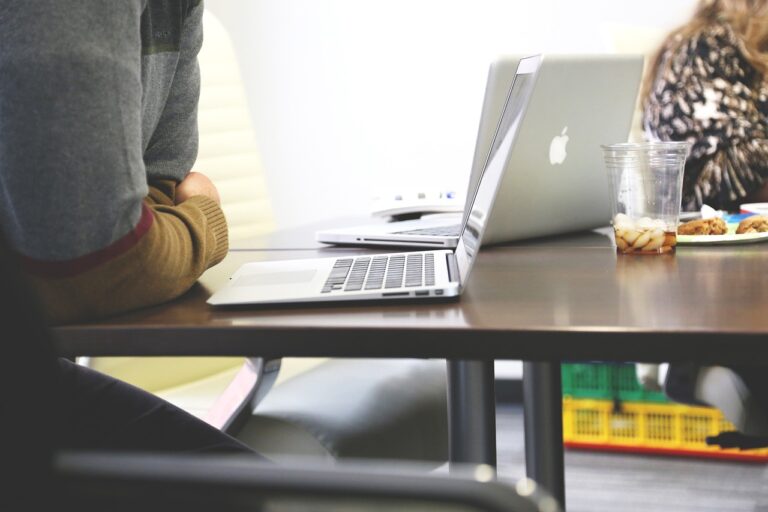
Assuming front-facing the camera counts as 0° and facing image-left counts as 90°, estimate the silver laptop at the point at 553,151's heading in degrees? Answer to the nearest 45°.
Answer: approximately 135°

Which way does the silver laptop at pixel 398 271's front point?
to the viewer's left

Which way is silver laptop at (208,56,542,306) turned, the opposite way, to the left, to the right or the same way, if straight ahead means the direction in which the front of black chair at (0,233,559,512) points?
the opposite way

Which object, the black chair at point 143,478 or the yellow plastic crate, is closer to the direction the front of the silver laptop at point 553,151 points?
the yellow plastic crate

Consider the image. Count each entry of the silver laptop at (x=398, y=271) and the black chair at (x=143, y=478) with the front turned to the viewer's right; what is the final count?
1

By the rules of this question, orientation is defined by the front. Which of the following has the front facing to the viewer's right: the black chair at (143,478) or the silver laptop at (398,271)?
the black chair

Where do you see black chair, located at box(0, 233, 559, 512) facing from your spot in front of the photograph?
facing to the right of the viewer
